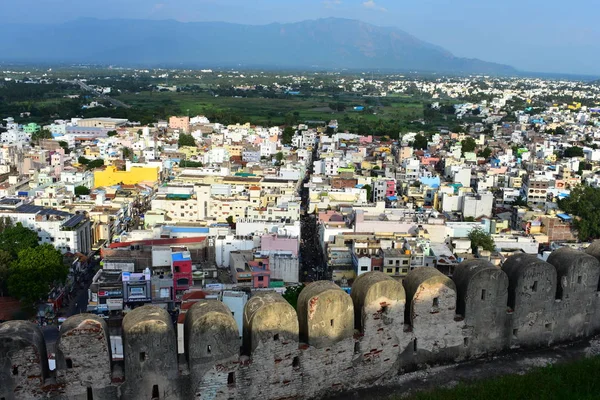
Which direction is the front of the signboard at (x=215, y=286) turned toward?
toward the camera

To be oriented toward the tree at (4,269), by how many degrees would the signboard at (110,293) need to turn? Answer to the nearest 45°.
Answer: approximately 135° to its right

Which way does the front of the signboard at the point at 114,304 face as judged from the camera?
facing the viewer

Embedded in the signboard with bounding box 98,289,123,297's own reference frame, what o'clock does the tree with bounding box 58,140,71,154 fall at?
The tree is roughly at 6 o'clock from the signboard.

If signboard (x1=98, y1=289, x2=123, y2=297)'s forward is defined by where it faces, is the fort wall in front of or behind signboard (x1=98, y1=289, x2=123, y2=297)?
in front

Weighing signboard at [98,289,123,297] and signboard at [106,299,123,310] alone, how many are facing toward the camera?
2

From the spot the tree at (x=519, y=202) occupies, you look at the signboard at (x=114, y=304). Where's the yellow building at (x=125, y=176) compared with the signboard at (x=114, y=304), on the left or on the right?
right

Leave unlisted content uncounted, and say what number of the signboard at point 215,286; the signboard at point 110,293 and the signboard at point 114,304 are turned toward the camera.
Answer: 3

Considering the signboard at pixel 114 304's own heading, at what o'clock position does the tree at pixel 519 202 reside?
The tree is roughly at 8 o'clock from the signboard.

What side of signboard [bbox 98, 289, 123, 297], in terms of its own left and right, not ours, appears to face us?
front

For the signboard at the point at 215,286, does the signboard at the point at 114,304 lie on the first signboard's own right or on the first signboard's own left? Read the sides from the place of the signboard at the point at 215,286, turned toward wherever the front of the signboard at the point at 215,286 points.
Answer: on the first signboard's own right

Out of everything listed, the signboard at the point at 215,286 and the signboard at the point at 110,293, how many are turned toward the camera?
2

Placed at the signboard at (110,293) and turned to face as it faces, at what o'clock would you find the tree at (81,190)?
The tree is roughly at 6 o'clock from the signboard.

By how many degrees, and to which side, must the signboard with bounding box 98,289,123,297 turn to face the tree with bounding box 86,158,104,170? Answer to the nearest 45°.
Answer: approximately 180°
